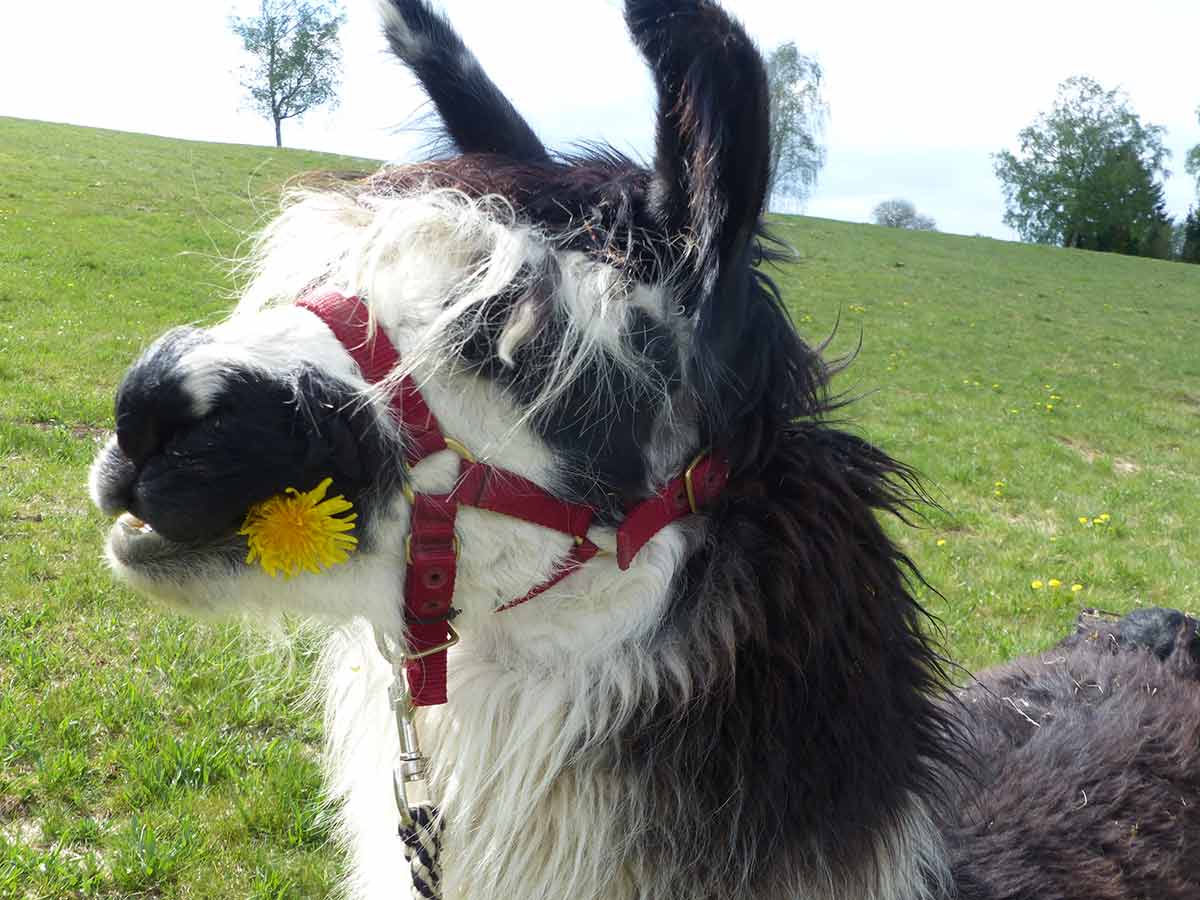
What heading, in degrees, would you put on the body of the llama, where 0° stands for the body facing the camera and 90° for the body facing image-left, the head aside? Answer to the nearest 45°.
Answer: approximately 45°
